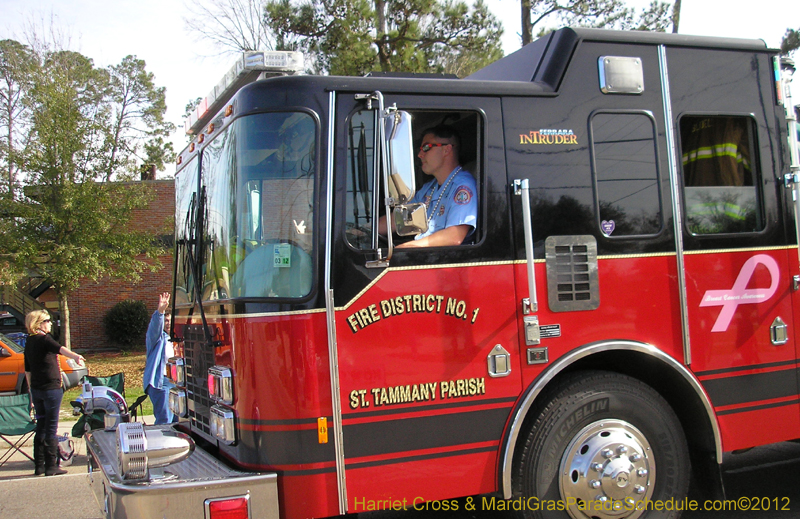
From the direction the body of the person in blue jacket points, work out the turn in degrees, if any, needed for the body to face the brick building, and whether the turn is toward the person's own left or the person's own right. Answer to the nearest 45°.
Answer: approximately 90° to the person's own left

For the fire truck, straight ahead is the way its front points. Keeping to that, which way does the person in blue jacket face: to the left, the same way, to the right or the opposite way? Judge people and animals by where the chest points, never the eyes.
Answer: the opposite way

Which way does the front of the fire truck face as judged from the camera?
facing the viewer and to the left of the viewer

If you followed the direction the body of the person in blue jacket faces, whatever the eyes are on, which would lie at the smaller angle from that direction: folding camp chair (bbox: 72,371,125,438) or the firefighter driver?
the firefighter driver

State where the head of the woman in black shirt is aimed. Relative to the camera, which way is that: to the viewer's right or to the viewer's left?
to the viewer's right

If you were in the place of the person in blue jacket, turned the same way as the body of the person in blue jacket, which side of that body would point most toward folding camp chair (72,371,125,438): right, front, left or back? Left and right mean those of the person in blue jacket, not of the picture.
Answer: back

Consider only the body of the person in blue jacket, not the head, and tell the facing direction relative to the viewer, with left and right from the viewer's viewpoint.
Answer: facing to the right of the viewer

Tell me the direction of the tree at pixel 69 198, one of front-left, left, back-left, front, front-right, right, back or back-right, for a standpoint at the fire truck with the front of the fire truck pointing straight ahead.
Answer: right

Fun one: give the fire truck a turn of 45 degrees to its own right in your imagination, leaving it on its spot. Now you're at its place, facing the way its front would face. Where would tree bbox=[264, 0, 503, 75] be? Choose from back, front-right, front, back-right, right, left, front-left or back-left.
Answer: right

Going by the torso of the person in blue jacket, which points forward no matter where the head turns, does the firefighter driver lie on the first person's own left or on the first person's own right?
on the first person's own right

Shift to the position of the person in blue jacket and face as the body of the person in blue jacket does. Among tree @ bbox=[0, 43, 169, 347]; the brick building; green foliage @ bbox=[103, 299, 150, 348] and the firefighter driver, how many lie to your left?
3

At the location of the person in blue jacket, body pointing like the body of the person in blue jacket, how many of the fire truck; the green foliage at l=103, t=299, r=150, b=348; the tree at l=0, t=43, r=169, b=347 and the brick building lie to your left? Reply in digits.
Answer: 3

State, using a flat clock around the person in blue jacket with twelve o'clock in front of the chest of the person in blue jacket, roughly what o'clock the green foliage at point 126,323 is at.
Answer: The green foliage is roughly at 9 o'clock from the person in blue jacket.

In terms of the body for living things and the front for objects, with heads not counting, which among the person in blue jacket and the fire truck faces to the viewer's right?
the person in blue jacket

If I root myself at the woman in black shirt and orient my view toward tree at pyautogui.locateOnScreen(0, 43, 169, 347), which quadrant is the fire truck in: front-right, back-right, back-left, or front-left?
back-right
